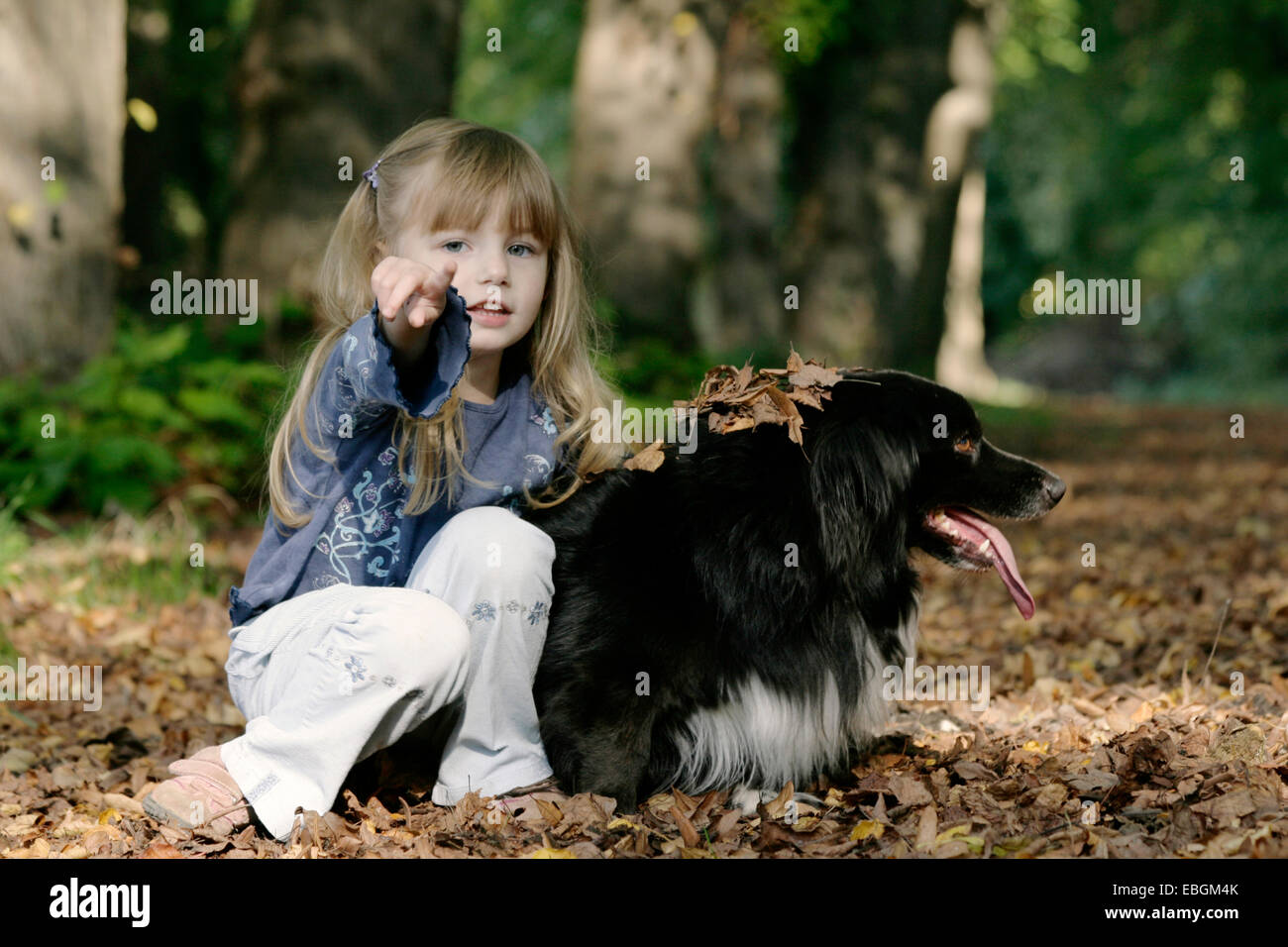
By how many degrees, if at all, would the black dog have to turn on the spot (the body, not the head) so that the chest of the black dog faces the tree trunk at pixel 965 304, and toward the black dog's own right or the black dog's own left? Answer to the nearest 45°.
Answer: approximately 90° to the black dog's own left

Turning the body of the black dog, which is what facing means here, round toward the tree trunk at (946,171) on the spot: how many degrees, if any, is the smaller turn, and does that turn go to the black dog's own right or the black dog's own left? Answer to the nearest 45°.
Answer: approximately 90° to the black dog's own left

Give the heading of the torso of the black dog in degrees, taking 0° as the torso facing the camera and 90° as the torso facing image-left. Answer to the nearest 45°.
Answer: approximately 270°

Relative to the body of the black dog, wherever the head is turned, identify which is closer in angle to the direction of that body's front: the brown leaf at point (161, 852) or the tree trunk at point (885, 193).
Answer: the tree trunk

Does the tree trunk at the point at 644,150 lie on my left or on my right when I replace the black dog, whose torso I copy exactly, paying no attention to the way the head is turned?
on my left

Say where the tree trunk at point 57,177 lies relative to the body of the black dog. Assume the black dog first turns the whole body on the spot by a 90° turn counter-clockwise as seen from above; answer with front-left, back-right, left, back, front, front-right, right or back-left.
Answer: front-left

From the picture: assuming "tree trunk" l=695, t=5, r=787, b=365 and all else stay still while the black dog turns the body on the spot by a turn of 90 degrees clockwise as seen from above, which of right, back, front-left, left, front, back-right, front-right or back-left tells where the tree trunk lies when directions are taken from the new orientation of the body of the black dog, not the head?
back

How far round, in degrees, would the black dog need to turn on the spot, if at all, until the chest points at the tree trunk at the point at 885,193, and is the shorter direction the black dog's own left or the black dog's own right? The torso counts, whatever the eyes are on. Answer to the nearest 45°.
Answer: approximately 90° to the black dog's own left
